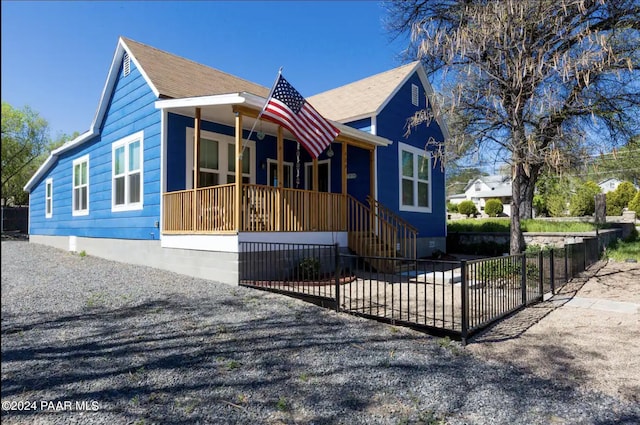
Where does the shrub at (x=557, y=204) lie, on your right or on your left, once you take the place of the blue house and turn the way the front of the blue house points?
on your left

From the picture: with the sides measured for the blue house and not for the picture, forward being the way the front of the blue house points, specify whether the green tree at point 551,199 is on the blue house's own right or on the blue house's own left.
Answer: on the blue house's own left

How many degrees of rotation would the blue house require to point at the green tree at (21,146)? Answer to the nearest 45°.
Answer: approximately 180°

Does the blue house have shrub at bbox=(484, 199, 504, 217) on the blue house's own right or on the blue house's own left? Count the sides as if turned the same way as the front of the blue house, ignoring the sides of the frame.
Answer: on the blue house's own left

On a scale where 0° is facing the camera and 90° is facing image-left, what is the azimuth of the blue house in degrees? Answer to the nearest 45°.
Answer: approximately 315°

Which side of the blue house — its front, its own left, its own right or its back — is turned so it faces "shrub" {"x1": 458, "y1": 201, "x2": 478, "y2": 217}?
left
